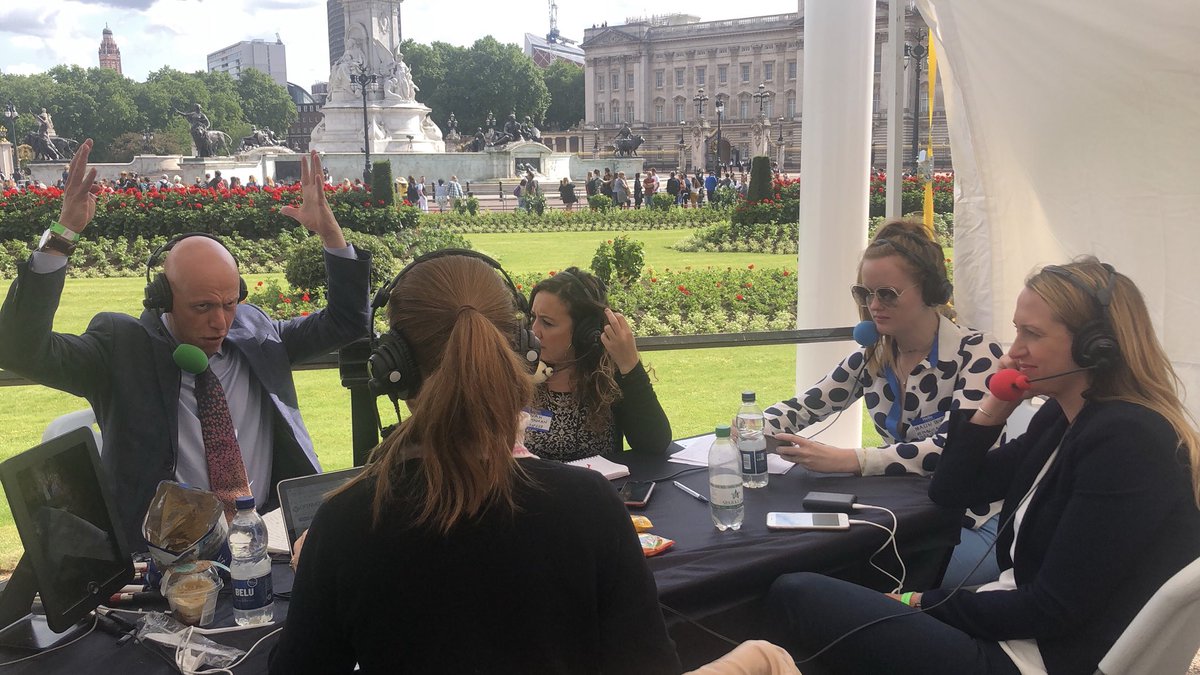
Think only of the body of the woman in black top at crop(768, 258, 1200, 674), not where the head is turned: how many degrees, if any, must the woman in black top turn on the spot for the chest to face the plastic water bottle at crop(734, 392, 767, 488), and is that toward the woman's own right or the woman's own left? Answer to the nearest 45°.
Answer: approximately 45° to the woman's own right

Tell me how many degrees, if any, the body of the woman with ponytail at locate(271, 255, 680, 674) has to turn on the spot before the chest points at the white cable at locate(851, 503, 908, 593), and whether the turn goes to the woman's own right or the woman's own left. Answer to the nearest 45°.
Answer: approximately 45° to the woman's own right

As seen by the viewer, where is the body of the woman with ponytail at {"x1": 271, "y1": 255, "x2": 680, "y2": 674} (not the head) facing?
away from the camera

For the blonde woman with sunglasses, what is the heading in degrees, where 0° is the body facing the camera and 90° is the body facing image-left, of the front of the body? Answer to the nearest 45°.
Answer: approximately 45°

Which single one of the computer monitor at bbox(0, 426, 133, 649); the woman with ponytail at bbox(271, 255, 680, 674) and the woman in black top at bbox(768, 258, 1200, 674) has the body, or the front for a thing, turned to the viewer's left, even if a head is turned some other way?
the woman in black top

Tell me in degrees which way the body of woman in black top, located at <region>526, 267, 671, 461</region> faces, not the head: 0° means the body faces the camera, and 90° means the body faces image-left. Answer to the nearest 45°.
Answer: approximately 45°

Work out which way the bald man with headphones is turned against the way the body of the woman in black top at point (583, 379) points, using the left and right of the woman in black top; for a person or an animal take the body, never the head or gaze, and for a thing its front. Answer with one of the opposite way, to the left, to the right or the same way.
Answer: to the left

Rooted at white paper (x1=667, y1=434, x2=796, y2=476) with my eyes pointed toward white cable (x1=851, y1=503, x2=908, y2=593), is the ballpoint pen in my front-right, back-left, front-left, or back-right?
front-right

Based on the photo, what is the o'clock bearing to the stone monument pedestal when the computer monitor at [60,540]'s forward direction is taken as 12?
The stone monument pedestal is roughly at 8 o'clock from the computer monitor.

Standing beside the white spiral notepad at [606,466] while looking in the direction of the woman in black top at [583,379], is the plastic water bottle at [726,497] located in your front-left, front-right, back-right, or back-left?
back-right

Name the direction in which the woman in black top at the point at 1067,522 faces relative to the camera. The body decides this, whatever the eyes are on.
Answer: to the viewer's left

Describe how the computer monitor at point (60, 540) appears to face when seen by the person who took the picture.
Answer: facing the viewer and to the right of the viewer

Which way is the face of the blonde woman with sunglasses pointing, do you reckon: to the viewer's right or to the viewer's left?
to the viewer's left

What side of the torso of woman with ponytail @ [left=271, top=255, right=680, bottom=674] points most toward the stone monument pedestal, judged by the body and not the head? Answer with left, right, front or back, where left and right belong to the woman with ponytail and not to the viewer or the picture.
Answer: front

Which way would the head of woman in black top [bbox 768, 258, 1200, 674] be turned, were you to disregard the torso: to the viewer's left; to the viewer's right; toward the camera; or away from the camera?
to the viewer's left

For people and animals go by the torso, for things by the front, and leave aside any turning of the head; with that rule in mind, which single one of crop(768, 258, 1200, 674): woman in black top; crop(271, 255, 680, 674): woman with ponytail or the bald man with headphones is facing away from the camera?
the woman with ponytail
